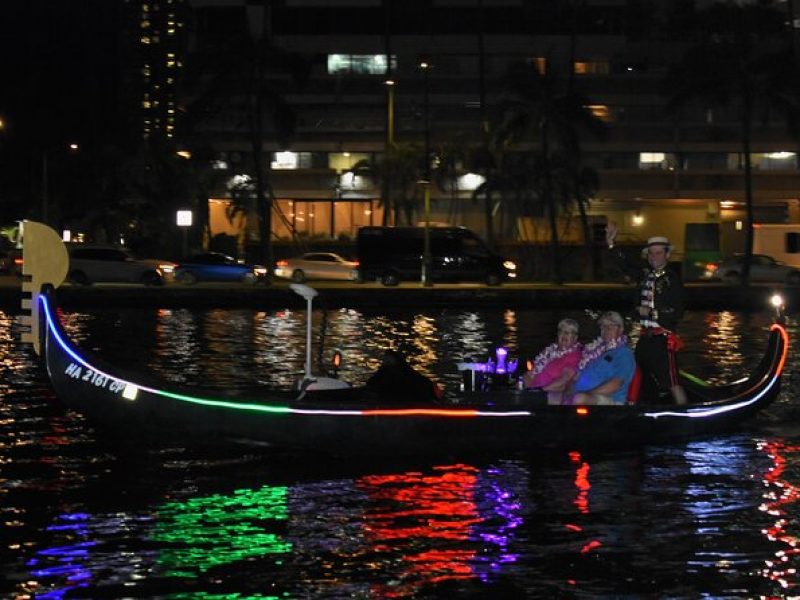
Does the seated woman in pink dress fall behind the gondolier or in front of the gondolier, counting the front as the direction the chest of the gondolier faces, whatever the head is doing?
in front

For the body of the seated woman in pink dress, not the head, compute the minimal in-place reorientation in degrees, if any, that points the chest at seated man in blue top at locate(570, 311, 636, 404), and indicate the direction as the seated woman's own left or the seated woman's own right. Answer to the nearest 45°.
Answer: approximately 135° to the seated woman's own left

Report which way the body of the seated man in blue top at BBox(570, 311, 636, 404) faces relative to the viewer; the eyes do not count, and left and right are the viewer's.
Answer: facing the viewer and to the left of the viewer

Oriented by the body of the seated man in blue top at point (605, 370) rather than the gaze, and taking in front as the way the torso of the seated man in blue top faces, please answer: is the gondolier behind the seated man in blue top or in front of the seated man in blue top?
behind

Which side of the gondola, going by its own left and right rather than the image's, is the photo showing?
left

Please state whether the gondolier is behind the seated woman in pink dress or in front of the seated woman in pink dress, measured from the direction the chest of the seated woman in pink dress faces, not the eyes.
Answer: behind

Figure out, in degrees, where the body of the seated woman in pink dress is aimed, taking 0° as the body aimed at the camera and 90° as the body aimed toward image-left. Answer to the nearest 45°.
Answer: approximately 45°

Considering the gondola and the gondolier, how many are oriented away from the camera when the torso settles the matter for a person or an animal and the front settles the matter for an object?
0
